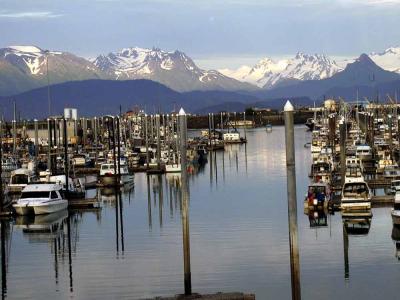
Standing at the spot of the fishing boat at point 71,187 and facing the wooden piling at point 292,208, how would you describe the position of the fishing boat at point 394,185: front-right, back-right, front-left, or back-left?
front-left

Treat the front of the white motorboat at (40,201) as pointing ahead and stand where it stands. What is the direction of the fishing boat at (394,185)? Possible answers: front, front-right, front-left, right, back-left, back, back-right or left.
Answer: back-left

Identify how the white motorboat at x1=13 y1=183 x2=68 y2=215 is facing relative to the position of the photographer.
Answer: facing the viewer and to the left of the viewer

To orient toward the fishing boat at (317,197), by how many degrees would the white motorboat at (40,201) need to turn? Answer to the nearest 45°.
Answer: approximately 135° to its left

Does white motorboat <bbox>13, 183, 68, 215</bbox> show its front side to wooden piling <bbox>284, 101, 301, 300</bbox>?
no

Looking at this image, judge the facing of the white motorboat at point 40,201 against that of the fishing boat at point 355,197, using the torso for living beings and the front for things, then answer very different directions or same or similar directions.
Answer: very different directions

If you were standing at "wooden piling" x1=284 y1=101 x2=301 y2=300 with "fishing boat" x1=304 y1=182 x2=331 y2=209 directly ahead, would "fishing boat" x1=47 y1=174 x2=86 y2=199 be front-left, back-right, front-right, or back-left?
front-left

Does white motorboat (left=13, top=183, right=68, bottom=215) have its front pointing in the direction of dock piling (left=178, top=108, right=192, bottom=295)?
no
